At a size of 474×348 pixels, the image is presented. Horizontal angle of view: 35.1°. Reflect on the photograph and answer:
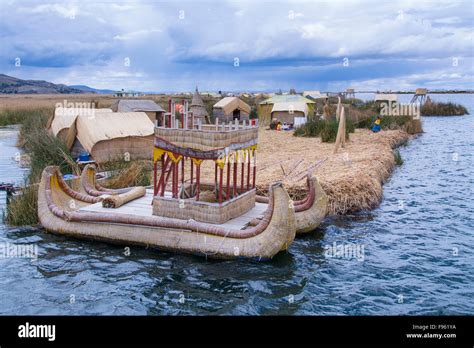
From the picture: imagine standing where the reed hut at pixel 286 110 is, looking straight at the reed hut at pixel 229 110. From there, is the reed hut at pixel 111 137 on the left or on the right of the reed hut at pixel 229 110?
left

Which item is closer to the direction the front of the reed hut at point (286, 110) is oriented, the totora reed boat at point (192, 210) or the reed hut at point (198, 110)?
the totora reed boat

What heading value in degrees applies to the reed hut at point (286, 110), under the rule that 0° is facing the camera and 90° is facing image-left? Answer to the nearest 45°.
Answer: approximately 0°

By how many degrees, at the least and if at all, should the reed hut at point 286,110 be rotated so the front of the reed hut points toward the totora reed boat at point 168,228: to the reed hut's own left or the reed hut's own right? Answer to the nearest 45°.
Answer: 0° — it already faces it

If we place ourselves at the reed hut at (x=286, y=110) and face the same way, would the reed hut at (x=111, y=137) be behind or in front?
in front

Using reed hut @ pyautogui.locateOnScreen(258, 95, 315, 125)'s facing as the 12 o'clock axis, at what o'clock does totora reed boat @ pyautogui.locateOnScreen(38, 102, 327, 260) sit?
The totora reed boat is roughly at 12 o'clock from the reed hut.

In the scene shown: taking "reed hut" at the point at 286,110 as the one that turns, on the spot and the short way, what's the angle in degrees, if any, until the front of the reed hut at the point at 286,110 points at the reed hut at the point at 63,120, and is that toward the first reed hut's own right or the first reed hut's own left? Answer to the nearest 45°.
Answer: approximately 45° to the first reed hut's own right
